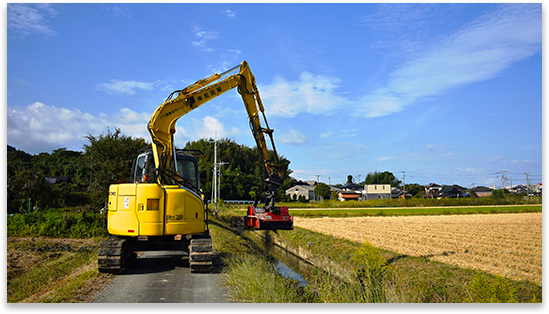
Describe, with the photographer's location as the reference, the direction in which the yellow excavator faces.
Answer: facing away from the viewer and to the right of the viewer

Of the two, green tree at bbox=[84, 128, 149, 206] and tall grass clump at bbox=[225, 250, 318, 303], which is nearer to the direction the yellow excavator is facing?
the green tree

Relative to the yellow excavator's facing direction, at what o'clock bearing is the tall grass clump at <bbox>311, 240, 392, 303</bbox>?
The tall grass clump is roughly at 3 o'clock from the yellow excavator.

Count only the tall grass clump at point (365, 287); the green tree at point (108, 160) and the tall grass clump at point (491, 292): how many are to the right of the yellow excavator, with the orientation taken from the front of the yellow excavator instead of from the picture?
2

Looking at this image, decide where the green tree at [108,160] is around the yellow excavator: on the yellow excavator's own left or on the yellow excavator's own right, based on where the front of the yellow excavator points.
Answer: on the yellow excavator's own left

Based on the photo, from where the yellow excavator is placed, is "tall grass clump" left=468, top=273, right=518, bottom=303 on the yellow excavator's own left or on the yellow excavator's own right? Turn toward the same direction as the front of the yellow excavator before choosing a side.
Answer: on the yellow excavator's own right

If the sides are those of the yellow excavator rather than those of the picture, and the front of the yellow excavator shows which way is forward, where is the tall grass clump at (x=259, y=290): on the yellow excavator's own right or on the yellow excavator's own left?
on the yellow excavator's own right

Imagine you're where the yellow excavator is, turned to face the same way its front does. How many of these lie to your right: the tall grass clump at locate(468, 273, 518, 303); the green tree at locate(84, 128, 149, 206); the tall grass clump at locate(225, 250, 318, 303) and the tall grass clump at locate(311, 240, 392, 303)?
3
